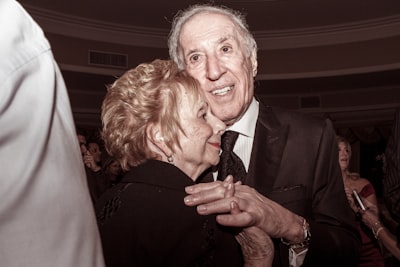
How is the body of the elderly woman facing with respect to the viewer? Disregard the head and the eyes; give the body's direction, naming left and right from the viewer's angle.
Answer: facing away from the viewer and to the right of the viewer

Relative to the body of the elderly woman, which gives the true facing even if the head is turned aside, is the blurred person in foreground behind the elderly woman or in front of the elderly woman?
behind
